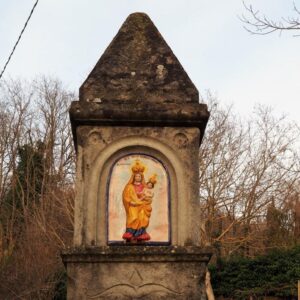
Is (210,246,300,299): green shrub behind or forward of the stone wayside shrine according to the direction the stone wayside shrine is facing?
behind

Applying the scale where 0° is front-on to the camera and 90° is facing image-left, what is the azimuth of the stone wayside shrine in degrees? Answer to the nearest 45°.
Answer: approximately 0°

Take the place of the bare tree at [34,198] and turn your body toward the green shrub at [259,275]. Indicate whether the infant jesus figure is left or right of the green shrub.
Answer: right
